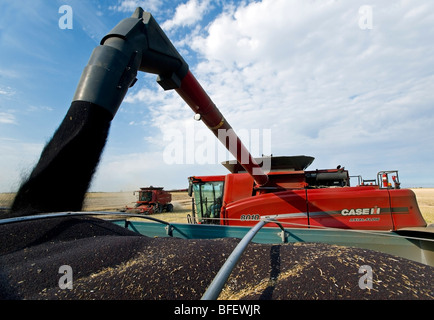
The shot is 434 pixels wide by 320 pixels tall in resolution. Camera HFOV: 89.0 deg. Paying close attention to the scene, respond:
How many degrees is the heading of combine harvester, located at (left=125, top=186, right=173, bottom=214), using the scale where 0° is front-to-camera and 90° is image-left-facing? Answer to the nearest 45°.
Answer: approximately 45°
